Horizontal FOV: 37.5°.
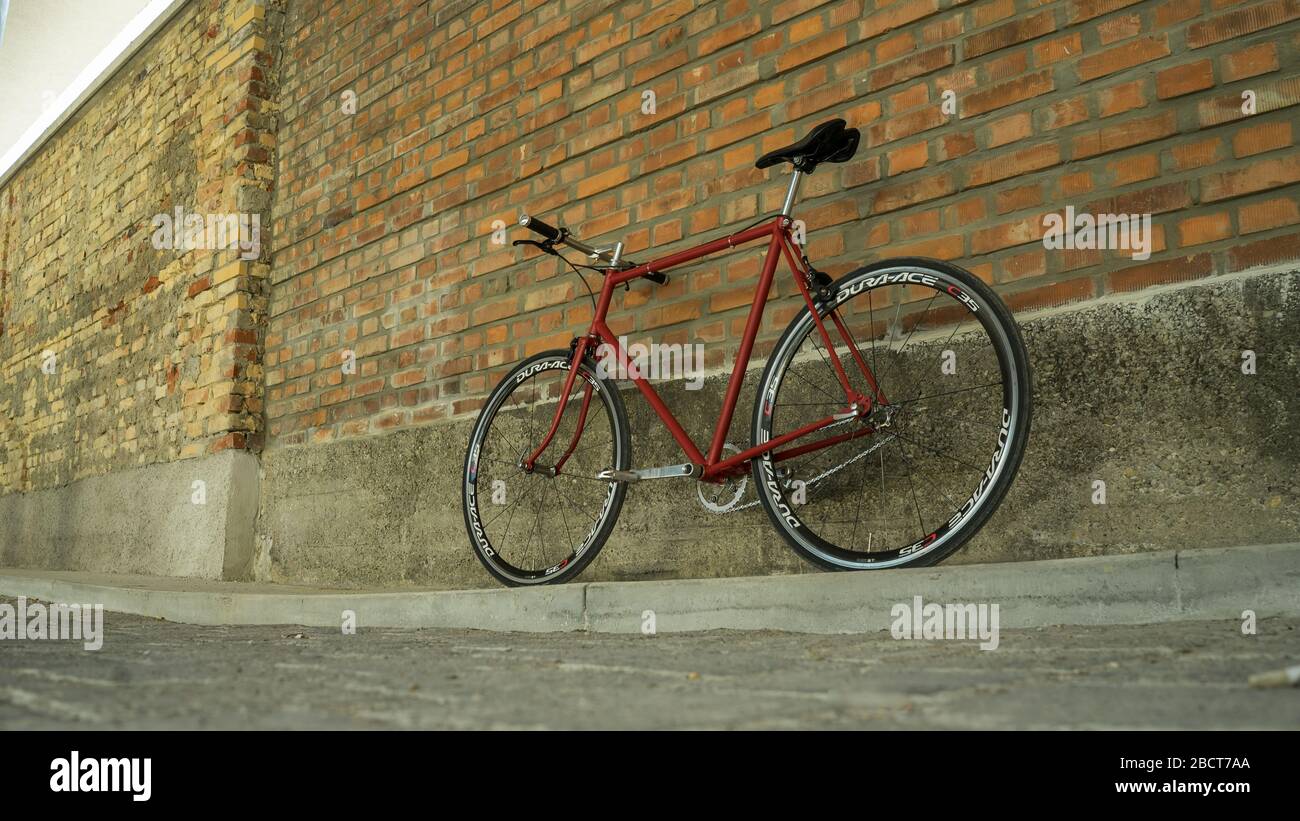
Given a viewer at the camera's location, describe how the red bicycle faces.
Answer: facing away from the viewer and to the left of the viewer
